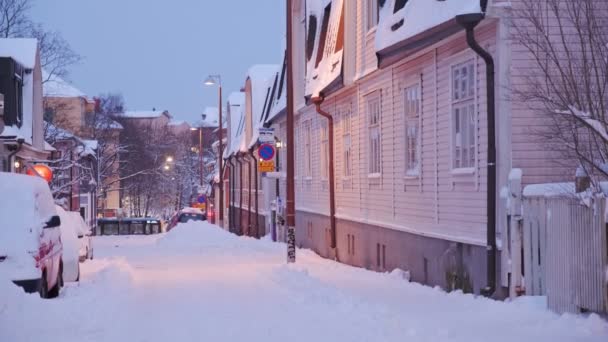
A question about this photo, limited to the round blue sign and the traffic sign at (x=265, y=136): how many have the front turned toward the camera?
2

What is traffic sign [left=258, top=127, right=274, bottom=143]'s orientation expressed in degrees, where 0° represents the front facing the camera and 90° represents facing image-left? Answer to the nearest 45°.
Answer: approximately 0°

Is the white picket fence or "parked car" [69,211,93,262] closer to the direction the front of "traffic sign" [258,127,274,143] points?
the white picket fence

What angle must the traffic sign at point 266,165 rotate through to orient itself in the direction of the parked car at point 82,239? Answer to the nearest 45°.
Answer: approximately 90° to its right

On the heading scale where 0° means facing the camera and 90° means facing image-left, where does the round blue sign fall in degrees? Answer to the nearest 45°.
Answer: approximately 0°

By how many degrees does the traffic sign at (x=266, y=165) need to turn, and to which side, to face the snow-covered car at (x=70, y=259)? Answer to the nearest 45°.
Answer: approximately 45° to its right
